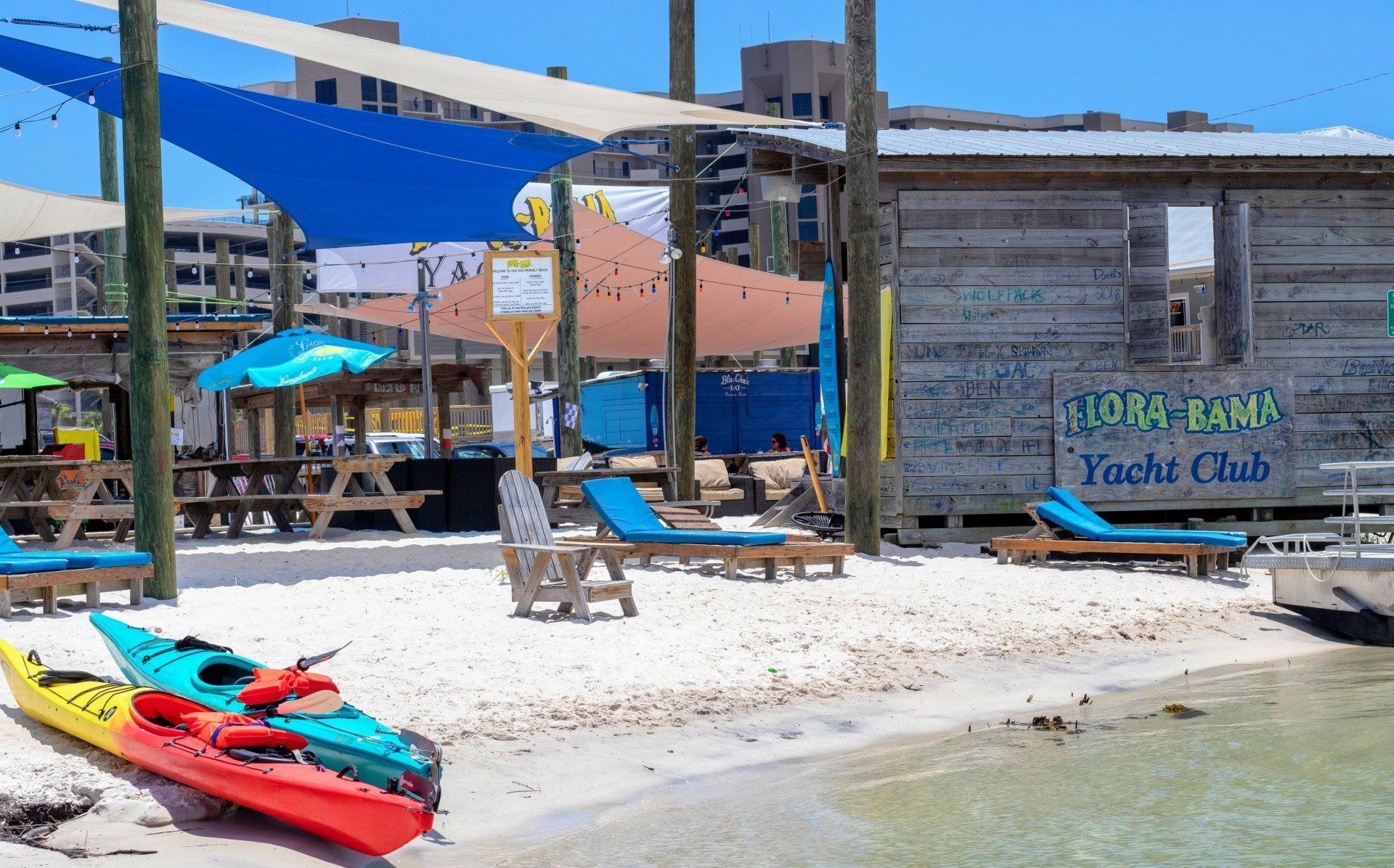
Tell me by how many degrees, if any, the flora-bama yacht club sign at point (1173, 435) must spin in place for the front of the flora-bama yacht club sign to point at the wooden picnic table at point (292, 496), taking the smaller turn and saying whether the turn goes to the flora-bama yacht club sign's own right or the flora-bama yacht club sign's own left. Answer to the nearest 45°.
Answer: approximately 90° to the flora-bama yacht club sign's own right

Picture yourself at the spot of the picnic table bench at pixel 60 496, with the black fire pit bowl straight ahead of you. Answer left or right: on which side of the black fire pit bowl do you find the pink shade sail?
left

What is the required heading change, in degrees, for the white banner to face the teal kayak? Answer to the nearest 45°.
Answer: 0° — it already faces it

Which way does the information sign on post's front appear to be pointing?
toward the camera

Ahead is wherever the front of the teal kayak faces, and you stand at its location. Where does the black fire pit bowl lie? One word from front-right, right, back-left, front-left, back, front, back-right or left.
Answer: right

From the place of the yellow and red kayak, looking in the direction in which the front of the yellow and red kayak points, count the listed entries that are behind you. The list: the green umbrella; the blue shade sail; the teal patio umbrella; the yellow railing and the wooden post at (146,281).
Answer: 0

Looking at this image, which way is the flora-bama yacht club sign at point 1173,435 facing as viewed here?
toward the camera

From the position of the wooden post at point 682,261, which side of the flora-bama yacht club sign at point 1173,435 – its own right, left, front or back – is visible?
right

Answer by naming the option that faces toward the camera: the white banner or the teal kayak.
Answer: the white banner

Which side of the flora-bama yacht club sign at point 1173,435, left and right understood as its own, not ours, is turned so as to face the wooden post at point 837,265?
right

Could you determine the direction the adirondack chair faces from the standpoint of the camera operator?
facing the viewer and to the right of the viewer

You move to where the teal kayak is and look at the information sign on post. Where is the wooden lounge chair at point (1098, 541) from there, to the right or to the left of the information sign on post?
right

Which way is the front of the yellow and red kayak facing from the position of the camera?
facing away from the viewer and to the left of the viewer

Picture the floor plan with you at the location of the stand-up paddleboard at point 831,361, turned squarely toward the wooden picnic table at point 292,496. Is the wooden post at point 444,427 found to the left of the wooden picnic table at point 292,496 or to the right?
right

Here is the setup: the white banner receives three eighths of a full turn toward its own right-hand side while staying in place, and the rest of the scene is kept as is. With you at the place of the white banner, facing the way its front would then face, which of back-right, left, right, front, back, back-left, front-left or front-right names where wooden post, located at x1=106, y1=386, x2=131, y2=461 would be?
left

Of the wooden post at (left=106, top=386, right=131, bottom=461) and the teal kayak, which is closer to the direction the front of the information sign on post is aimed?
the teal kayak

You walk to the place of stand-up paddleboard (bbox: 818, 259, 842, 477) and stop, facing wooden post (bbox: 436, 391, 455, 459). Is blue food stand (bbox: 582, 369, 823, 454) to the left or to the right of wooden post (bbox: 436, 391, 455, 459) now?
right

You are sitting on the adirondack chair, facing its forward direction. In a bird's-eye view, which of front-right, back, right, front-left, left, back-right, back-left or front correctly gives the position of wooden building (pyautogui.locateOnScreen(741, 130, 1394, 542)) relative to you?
left
